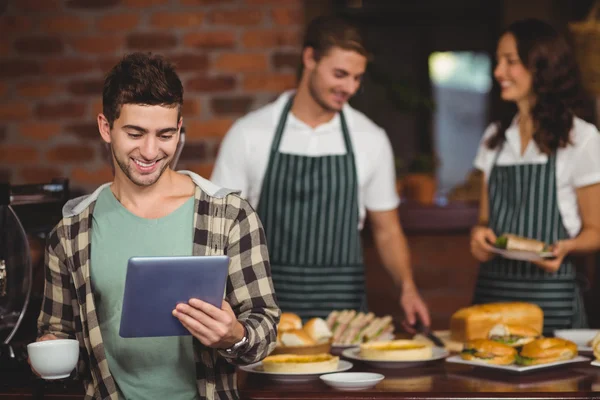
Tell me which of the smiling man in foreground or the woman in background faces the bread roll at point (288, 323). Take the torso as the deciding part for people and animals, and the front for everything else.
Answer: the woman in background

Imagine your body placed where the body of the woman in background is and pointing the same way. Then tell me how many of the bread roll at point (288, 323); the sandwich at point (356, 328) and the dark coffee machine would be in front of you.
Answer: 3

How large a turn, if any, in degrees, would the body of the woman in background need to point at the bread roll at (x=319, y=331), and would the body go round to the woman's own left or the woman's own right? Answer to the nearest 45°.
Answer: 0° — they already face it

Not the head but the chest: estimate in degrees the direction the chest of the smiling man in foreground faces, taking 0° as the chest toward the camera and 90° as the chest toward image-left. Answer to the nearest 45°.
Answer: approximately 0°

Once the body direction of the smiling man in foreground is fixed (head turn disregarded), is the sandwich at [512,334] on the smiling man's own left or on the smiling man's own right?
on the smiling man's own left

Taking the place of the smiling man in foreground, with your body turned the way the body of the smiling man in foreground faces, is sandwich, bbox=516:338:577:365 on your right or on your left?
on your left

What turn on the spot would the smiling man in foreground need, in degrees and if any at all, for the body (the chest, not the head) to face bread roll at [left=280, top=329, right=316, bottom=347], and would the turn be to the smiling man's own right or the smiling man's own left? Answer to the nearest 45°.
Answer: approximately 135° to the smiling man's own left

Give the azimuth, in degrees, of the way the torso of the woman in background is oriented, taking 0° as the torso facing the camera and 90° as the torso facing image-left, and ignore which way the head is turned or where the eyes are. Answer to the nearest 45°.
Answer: approximately 45°

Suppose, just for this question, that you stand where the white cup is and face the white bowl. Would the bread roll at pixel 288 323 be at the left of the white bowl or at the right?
left

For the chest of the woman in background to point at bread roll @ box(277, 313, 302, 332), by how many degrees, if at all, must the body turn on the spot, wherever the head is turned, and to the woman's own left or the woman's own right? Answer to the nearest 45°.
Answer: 0° — they already face it
